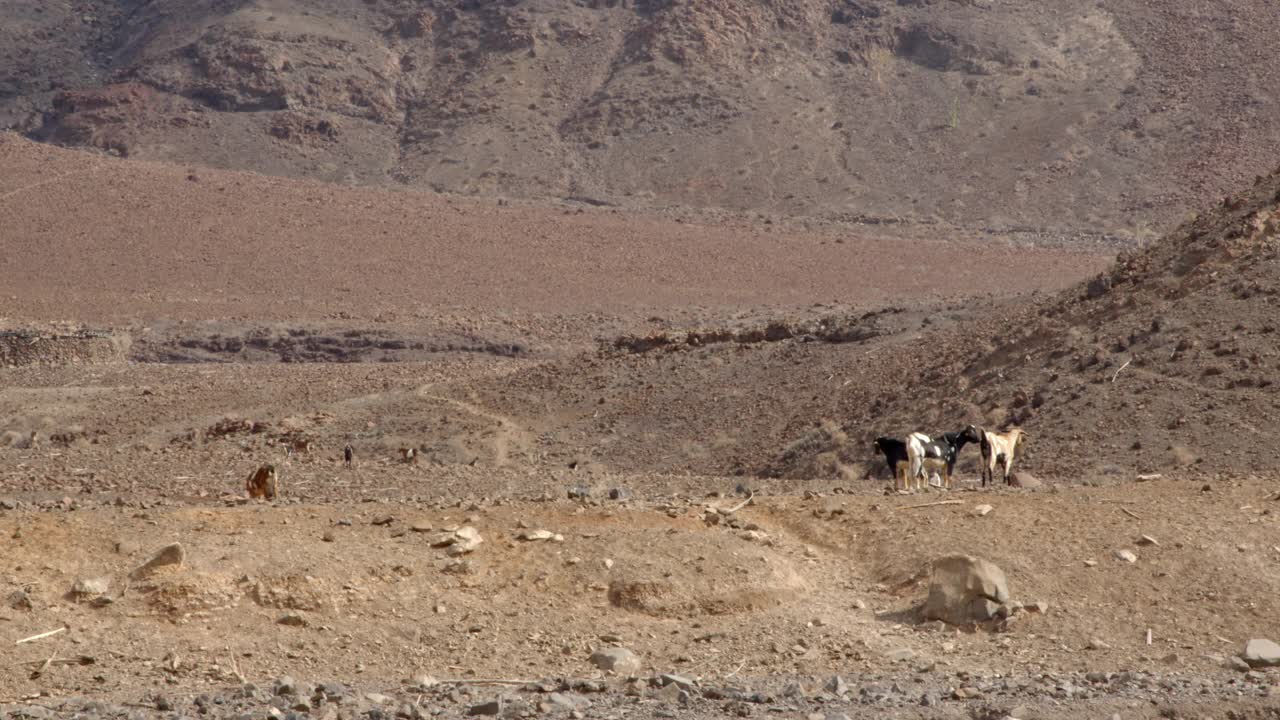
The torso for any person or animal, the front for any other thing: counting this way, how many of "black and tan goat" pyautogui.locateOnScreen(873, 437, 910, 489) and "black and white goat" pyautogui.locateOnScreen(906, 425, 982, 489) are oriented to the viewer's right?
1

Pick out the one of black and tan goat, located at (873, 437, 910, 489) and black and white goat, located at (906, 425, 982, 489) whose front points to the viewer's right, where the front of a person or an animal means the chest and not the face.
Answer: black and white goat, located at (906, 425, 982, 489)

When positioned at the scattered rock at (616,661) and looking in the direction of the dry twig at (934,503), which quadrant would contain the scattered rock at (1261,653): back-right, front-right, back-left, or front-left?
front-right

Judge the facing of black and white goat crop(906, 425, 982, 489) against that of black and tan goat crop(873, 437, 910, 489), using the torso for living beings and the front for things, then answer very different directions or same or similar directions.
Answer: very different directions

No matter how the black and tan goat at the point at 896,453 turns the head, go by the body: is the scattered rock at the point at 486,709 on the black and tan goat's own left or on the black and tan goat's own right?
on the black and tan goat's own left

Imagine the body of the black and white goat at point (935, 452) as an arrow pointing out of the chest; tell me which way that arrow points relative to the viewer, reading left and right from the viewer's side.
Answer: facing to the right of the viewer

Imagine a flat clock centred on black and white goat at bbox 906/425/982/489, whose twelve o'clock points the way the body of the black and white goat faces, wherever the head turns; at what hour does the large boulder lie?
The large boulder is roughly at 3 o'clock from the black and white goat.

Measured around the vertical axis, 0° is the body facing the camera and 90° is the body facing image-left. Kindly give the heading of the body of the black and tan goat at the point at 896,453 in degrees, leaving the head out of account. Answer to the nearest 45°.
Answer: approximately 90°

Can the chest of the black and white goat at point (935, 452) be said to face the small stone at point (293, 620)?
no

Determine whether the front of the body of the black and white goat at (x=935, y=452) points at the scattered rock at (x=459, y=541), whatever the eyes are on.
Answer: no

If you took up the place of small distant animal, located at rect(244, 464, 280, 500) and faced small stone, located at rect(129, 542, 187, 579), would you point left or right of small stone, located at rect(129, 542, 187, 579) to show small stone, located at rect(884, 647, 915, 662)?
left

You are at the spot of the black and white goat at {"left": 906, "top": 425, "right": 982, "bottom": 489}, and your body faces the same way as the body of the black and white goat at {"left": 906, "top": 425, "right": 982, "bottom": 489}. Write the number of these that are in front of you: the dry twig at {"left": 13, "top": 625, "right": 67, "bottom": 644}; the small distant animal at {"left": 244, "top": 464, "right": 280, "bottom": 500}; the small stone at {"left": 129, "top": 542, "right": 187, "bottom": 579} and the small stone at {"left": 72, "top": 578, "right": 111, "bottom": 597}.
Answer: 0

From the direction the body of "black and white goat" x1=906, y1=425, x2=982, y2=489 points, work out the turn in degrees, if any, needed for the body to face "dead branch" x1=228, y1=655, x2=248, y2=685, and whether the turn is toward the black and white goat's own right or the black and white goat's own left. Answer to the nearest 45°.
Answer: approximately 135° to the black and white goat's own right

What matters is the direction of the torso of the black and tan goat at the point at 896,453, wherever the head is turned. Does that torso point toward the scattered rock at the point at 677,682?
no

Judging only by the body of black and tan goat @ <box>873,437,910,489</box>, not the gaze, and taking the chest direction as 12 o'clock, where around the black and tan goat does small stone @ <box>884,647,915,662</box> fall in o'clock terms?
The small stone is roughly at 9 o'clock from the black and tan goat.
